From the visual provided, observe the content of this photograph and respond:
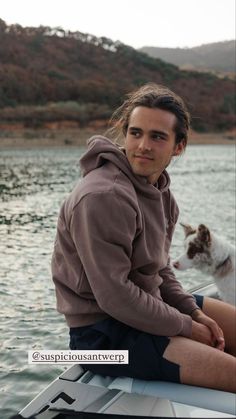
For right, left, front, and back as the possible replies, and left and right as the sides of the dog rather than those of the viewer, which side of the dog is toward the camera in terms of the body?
left
